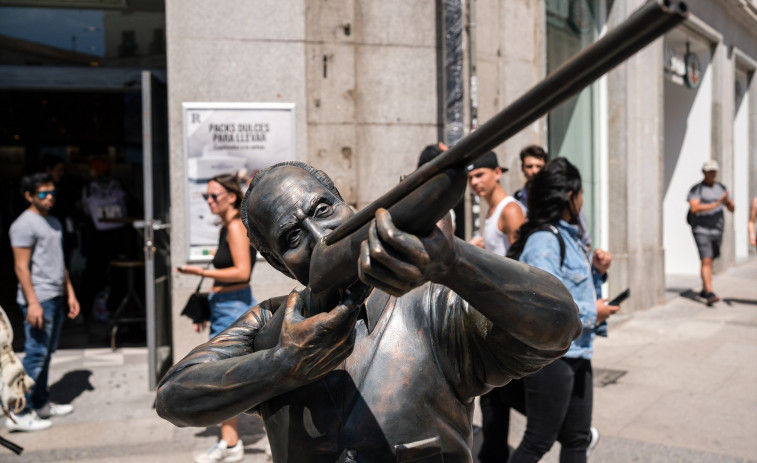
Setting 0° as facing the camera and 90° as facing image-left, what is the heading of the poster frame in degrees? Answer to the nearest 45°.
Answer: approximately 0°

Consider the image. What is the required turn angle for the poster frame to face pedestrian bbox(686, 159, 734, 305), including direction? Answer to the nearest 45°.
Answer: approximately 90° to its left

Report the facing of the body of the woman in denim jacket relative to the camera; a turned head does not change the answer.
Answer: to the viewer's right

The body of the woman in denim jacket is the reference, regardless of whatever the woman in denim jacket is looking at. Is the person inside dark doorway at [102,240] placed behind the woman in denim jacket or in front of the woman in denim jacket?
behind

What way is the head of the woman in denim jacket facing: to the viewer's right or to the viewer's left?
to the viewer's right
